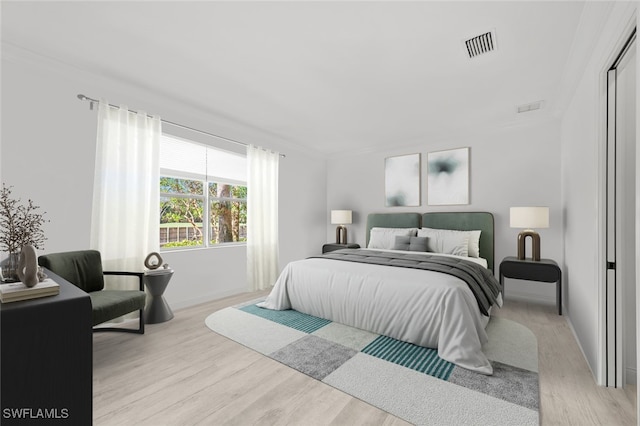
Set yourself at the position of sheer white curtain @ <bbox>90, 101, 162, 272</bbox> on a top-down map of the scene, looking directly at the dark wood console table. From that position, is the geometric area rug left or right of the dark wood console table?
left

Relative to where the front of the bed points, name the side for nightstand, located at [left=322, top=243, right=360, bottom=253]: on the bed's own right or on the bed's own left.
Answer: on the bed's own right

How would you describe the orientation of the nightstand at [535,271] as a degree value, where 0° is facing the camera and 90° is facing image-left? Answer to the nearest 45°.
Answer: approximately 0°

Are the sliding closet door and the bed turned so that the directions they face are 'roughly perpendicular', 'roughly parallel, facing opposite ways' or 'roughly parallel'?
roughly perpendicular

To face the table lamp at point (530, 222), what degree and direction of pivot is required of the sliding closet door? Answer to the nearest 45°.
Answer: approximately 45° to its right

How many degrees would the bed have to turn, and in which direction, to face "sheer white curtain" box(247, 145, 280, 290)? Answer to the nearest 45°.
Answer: approximately 90° to its right

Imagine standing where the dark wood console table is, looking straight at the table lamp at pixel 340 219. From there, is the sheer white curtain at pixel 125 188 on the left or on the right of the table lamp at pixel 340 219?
left

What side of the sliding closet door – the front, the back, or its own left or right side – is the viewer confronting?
left

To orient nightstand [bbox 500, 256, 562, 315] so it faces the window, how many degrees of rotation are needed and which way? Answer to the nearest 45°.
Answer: approximately 45° to its right

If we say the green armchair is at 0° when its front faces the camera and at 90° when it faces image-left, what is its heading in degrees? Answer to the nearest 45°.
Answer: approximately 315°

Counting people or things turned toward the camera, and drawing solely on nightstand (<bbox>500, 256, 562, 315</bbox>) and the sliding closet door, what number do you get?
1
